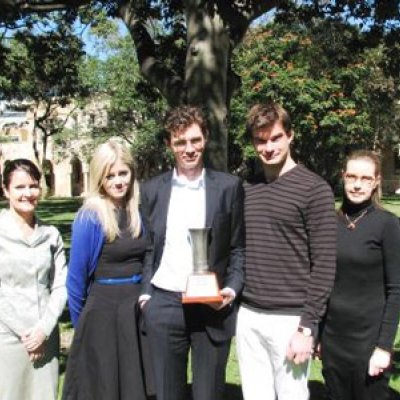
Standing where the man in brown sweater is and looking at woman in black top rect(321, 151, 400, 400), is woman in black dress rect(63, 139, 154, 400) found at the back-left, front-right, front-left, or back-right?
back-left

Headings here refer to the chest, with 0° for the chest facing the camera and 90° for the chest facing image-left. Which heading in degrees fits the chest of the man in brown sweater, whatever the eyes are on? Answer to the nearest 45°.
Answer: approximately 45°

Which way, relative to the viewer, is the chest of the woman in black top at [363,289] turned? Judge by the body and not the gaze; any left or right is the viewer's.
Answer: facing the viewer and to the left of the viewer

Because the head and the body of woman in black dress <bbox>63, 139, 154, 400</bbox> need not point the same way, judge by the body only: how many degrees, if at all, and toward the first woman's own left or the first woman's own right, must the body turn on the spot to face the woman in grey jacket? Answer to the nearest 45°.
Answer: approximately 135° to the first woman's own right

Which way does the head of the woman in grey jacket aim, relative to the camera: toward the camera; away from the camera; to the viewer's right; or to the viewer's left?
toward the camera

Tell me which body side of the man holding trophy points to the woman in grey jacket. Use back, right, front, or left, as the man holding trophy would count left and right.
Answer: right

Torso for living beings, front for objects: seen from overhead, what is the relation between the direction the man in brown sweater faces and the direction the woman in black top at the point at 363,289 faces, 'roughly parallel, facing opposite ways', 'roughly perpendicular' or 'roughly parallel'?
roughly parallel

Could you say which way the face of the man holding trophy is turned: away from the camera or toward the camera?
toward the camera

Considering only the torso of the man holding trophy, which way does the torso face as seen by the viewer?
toward the camera

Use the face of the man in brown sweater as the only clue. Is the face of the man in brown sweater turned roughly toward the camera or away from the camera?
toward the camera

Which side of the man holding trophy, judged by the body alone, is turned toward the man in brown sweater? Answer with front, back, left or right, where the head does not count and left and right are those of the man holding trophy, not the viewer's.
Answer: left

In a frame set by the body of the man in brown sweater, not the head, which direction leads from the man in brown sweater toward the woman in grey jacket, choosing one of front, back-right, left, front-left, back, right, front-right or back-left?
front-right

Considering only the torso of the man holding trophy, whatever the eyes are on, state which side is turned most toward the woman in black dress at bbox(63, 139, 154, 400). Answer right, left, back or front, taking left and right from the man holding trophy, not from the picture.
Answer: right

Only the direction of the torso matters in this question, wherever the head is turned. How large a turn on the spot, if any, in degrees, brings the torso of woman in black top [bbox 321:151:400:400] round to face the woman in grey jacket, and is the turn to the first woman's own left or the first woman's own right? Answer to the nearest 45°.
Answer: approximately 45° to the first woman's own right

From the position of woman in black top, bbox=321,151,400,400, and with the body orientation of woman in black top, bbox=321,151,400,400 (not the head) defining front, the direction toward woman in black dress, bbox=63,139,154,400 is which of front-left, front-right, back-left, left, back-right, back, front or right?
front-right

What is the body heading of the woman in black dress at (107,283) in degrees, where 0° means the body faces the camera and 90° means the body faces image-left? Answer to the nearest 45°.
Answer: approximately 315°

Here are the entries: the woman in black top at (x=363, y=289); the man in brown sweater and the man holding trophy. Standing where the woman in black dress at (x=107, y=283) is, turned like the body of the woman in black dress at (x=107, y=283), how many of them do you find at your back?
0
